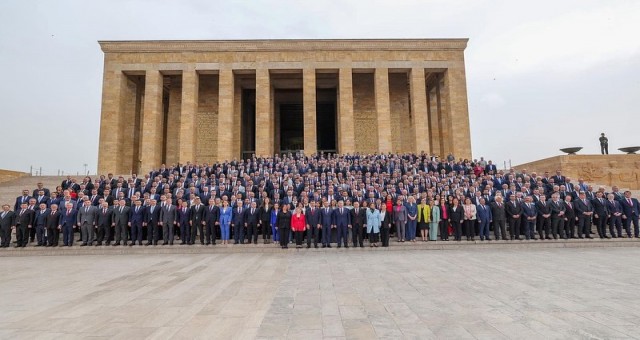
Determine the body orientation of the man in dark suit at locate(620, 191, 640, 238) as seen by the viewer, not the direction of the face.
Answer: toward the camera

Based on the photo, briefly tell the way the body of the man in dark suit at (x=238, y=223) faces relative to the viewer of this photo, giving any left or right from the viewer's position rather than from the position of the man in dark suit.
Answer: facing the viewer

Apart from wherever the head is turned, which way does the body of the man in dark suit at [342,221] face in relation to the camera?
toward the camera

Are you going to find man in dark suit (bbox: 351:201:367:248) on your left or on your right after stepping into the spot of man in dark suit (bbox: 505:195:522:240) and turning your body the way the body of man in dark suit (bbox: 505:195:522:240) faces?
on your right

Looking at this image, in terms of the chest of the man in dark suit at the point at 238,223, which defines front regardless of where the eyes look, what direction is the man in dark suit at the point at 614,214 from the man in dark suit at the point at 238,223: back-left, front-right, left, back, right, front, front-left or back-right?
left

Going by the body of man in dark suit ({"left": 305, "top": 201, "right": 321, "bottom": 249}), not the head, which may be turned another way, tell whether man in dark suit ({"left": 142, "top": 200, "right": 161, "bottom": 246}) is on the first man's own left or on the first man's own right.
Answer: on the first man's own right

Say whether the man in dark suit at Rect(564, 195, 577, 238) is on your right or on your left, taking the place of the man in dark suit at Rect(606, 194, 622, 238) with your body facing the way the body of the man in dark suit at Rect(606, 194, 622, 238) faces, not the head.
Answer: on your right

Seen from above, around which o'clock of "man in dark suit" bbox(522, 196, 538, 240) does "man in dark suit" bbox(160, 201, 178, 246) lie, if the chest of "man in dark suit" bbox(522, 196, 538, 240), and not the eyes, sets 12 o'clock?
"man in dark suit" bbox(160, 201, 178, 246) is roughly at 2 o'clock from "man in dark suit" bbox(522, 196, 538, 240).

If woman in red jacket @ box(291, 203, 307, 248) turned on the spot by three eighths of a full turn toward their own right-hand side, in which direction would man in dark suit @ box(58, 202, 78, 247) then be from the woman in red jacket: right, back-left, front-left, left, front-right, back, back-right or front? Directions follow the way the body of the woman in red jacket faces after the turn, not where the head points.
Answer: front-left

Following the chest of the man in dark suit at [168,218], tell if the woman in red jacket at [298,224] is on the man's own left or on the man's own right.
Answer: on the man's own left

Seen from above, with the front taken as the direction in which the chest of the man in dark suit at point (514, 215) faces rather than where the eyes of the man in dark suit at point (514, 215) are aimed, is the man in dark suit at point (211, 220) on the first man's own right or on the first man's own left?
on the first man's own right

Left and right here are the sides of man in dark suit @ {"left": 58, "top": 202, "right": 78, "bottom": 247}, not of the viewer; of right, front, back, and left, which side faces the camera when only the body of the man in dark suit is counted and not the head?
front

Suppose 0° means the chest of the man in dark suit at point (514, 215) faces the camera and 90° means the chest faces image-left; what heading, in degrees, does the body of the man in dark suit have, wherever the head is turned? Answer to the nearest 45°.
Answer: approximately 0°
